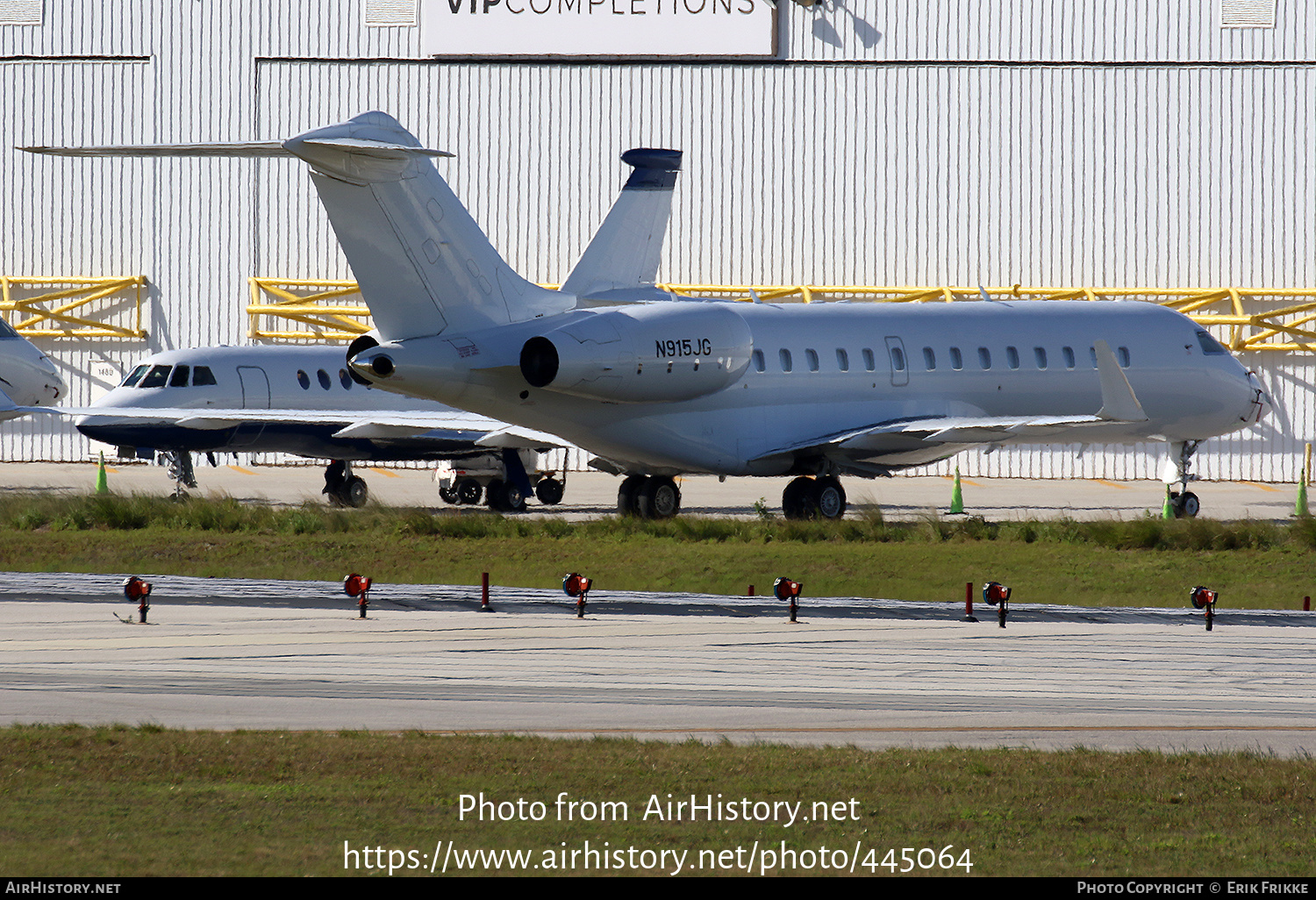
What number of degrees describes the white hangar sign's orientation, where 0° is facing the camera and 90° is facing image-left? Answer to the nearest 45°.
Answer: approximately 0°

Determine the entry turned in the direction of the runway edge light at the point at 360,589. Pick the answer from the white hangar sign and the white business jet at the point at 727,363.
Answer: the white hangar sign

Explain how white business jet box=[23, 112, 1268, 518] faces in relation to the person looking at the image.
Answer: facing away from the viewer and to the right of the viewer

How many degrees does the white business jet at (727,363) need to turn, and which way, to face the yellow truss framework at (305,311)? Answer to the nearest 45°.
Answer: approximately 90° to its left

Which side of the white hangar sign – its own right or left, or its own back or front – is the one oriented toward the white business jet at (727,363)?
front

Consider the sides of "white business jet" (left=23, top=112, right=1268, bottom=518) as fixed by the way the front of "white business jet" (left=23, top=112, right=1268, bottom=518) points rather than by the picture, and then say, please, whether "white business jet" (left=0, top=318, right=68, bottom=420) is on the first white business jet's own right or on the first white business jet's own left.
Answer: on the first white business jet's own left

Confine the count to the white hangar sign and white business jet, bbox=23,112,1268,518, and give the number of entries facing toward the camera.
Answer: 1
